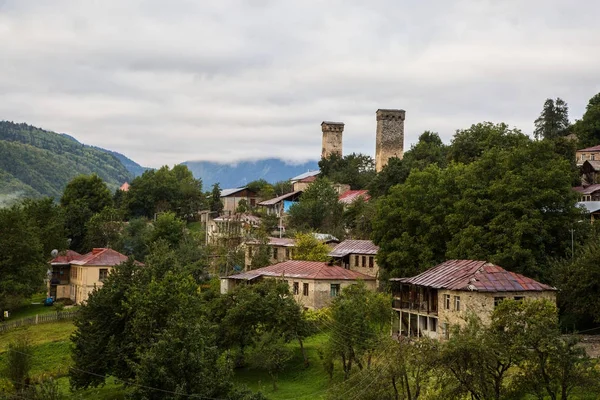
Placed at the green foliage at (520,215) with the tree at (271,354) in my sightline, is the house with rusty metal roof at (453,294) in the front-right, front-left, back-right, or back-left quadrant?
front-left

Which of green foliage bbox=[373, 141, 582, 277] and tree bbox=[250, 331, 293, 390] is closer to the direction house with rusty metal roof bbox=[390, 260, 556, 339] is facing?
the tree

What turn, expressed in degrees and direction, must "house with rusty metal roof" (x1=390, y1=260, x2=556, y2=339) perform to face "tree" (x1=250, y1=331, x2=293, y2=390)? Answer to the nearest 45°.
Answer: approximately 45° to its right

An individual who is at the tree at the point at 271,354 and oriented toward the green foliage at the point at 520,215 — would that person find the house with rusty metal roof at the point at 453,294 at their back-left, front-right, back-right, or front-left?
front-right

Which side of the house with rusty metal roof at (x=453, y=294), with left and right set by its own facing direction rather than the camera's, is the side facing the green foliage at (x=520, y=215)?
back

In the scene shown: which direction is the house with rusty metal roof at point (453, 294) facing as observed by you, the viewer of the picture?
facing the viewer and to the left of the viewer

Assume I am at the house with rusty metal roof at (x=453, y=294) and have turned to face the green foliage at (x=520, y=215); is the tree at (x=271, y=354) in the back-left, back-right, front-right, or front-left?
back-left
